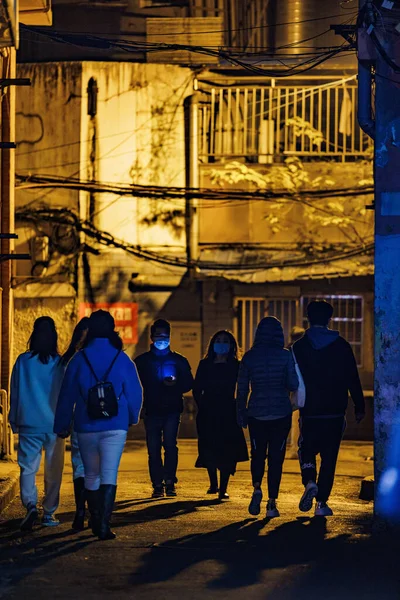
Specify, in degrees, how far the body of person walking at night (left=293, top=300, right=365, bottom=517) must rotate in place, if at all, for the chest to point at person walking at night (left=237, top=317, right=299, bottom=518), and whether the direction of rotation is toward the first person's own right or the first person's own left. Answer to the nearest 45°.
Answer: approximately 90° to the first person's own left

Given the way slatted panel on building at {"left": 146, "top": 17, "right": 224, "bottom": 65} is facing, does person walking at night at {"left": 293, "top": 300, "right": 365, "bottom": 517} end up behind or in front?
in front

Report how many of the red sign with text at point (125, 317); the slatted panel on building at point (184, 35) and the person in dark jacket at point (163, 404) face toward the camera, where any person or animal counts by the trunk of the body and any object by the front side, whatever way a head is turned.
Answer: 3

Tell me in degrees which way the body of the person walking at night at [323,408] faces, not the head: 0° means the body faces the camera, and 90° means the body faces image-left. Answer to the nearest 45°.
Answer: approximately 180°

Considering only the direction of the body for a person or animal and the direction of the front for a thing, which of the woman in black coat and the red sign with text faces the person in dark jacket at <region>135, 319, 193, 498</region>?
the red sign with text

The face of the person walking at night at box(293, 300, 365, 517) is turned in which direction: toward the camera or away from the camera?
away from the camera

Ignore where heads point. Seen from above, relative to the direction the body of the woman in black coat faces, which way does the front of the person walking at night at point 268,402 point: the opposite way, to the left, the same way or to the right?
the opposite way

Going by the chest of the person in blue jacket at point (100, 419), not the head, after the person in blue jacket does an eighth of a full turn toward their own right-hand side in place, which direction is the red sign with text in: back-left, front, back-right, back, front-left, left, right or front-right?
front-left

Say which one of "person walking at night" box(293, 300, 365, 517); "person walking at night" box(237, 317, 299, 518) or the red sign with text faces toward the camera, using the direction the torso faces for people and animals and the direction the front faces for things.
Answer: the red sign with text

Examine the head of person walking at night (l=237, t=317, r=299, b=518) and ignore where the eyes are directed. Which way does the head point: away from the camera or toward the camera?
away from the camera

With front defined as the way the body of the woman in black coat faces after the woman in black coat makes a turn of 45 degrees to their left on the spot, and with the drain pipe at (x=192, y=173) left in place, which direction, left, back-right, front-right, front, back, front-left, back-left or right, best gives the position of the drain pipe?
back-left

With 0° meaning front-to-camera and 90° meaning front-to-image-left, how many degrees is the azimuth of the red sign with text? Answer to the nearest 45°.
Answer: approximately 0°

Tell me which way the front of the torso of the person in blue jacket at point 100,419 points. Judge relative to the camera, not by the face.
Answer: away from the camera

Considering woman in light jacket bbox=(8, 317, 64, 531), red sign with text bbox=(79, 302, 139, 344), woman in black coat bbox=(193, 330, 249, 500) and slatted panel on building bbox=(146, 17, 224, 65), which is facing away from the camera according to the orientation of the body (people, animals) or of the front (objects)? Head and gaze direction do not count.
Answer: the woman in light jacket
